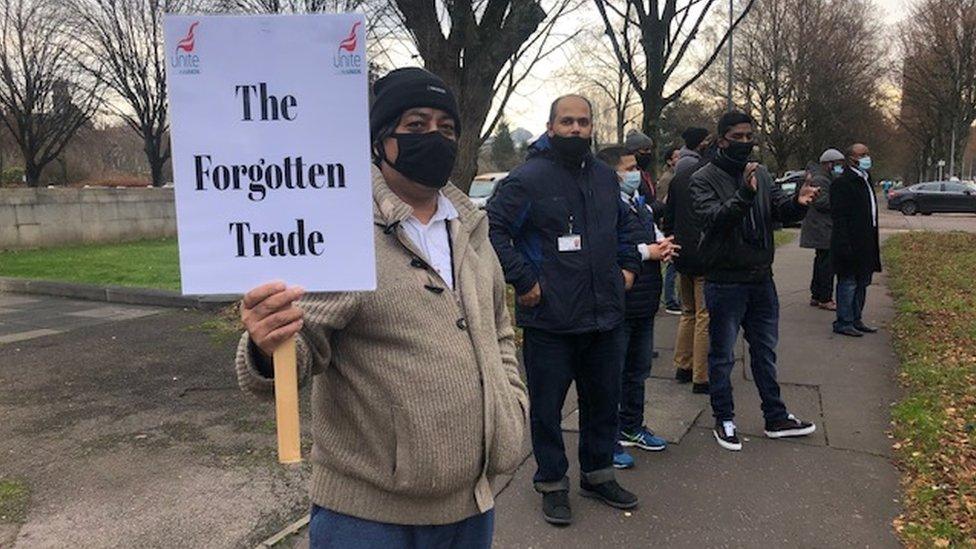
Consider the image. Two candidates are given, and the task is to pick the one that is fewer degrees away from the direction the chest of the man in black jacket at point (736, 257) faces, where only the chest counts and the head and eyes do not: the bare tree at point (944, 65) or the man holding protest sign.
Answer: the man holding protest sign

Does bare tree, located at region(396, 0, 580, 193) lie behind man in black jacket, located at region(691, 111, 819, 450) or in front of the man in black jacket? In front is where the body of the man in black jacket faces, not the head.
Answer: behind

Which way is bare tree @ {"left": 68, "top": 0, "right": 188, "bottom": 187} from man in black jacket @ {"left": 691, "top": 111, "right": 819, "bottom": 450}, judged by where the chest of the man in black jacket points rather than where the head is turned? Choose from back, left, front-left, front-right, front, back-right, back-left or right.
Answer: back

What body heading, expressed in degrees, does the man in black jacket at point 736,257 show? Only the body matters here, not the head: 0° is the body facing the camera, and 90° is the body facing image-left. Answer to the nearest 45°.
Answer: approximately 315°

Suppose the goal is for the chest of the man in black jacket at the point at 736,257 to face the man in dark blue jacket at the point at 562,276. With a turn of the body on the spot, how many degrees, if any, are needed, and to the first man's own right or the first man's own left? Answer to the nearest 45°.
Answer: approximately 90° to the first man's own right

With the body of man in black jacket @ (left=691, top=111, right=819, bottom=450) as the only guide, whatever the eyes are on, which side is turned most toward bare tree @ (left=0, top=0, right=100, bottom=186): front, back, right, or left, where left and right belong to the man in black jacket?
back
